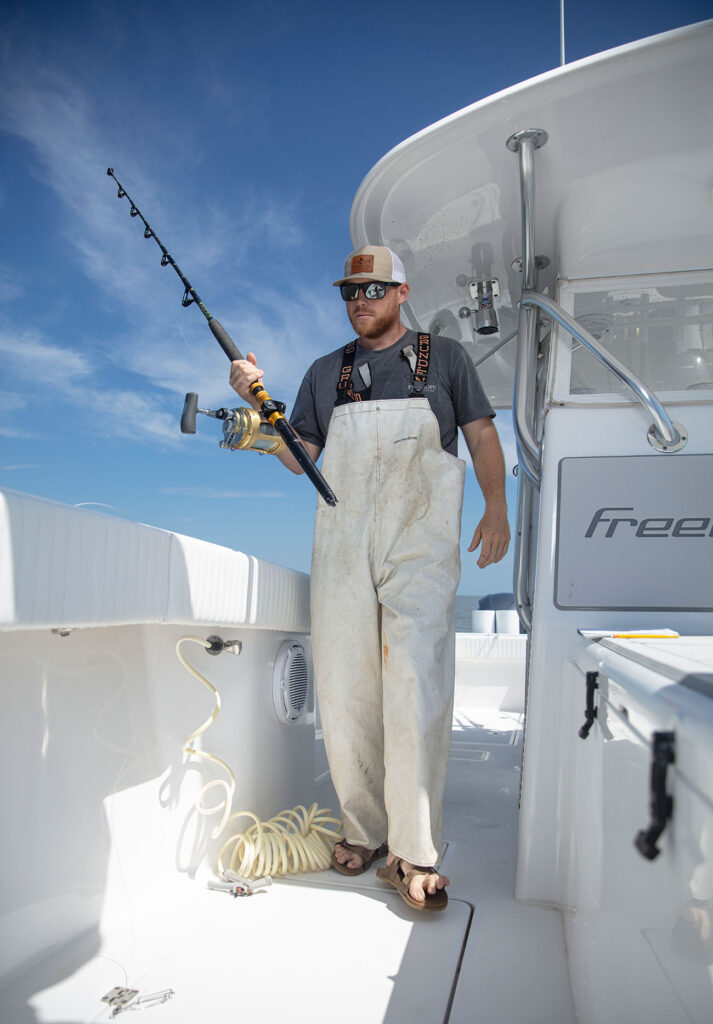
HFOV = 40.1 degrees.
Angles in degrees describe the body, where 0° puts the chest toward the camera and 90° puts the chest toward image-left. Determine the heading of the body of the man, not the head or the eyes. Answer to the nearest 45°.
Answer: approximately 0°

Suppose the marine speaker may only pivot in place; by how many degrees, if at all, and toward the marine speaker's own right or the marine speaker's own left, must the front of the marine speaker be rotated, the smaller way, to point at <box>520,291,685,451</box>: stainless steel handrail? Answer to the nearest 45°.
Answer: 0° — it already faces it

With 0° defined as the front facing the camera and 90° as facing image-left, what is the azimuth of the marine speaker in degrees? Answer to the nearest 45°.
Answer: approximately 315°
